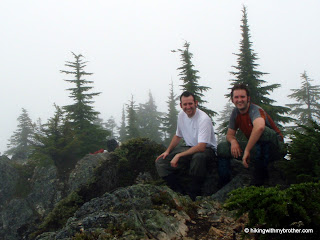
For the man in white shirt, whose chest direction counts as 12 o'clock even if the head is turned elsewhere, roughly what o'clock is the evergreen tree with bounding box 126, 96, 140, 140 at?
The evergreen tree is roughly at 4 o'clock from the man in white shirt.

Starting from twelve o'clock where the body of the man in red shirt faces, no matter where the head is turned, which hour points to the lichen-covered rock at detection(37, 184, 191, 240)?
The lichen-covered rock is roughly at 12 o'clock from the man in red shirt.

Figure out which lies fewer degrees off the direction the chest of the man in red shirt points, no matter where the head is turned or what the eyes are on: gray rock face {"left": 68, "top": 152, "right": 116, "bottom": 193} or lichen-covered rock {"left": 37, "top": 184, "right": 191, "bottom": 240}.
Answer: the lichen-covered rock

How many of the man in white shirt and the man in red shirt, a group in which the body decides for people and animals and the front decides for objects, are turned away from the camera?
0

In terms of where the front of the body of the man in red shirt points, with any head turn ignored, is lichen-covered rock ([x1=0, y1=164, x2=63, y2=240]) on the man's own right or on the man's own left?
on the man's own right

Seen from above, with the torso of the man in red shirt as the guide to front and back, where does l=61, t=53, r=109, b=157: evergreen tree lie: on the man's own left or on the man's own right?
on the man's own right

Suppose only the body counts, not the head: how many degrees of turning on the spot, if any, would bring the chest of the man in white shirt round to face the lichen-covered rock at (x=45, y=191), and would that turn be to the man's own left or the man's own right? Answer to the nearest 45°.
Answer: approximately 90° to the man's own right

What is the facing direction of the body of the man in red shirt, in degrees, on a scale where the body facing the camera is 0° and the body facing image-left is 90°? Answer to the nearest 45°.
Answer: approximately 45°

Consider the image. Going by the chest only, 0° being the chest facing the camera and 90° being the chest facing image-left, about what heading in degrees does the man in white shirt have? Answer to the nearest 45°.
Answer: approximately 45°

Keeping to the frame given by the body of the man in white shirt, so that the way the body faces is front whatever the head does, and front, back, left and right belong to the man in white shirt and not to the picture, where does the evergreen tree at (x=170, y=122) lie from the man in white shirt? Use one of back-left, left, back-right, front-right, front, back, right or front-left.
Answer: back-right

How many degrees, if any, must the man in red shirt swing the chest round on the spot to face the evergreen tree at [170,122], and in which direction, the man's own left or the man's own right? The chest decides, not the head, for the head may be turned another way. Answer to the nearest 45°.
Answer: approximately 135° to the man's own right

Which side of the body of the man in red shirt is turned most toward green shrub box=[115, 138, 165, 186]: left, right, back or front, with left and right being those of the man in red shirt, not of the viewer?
right
